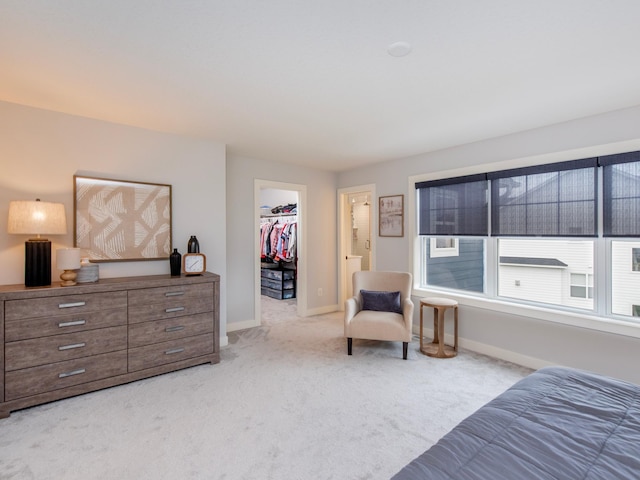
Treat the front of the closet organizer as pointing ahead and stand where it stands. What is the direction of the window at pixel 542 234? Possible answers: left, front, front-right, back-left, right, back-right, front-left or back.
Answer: left

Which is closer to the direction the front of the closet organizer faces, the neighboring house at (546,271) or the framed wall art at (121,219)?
the framed wall art

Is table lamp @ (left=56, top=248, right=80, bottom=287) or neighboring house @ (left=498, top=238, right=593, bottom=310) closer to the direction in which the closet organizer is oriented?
the table lamp

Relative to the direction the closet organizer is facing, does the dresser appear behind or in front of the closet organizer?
in front

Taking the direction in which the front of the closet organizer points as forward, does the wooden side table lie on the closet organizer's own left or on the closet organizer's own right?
on the closet organizer's own left

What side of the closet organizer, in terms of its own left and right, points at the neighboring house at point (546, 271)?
left

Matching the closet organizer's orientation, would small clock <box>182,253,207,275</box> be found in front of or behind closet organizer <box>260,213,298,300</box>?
in front

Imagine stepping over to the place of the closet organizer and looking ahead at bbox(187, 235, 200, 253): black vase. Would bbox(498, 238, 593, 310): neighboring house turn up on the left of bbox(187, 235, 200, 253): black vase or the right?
left

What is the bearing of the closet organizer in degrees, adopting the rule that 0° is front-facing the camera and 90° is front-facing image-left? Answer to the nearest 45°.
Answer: approximately 45°

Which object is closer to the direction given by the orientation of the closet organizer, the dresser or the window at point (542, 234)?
the dresser
